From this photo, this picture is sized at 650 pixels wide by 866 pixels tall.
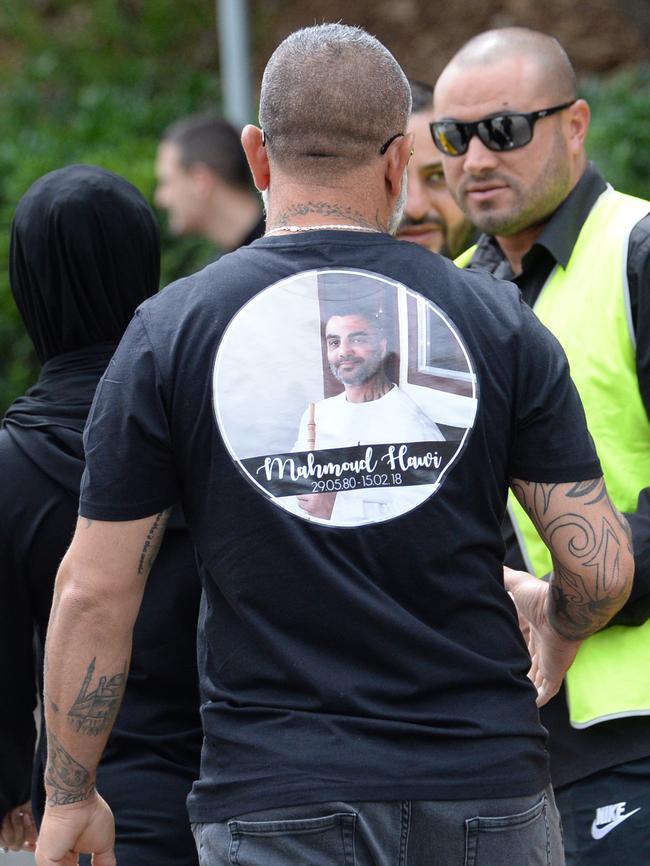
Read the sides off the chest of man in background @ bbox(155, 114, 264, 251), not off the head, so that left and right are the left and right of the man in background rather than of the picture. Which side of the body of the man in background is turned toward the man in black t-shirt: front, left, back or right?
left

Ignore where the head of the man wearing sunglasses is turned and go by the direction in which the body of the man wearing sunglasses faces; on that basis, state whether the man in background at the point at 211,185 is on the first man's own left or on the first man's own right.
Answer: on the first man's own right

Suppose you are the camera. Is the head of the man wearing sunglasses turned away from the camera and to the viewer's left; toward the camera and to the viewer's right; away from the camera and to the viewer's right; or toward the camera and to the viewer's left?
toward the camera and to the viewer's left

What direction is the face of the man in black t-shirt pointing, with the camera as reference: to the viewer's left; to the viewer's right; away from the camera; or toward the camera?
away from the camera

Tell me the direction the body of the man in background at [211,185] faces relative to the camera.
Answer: to the viewer's left

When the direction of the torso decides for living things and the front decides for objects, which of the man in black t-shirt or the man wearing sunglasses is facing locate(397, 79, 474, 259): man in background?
the man in black t-shirt

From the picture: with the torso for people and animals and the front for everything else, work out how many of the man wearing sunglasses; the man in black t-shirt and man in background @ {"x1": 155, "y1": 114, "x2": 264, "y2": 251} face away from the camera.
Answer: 1

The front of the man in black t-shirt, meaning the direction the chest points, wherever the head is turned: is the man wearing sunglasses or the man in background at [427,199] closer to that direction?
the man in background

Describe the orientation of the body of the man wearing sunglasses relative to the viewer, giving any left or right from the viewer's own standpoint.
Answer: facing the viewer and to the left of the viewer

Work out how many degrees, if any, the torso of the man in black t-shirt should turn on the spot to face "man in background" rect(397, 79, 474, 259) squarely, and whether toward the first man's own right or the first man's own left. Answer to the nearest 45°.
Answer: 0° — they already face them

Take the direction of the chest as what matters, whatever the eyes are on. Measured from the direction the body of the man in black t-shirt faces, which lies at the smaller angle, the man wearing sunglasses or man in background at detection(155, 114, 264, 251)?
the man in background

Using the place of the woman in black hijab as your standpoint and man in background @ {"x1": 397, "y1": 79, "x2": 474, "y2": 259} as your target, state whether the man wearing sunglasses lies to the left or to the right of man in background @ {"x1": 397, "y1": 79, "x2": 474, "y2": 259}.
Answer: right

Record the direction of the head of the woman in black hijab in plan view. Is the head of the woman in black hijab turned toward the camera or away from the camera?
away from the camera

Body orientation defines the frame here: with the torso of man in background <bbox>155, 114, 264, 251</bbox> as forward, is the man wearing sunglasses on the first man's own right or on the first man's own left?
on the first man's own left

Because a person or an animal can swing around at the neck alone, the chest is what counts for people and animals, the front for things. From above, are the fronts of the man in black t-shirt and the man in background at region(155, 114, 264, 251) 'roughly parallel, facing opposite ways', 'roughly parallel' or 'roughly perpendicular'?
roughly perpendicular

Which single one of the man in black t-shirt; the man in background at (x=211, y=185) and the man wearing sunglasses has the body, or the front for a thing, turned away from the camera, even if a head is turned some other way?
the man in black t-shirt

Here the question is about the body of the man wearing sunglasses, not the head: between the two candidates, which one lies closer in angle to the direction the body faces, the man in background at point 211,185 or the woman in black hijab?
the woman in black hijab

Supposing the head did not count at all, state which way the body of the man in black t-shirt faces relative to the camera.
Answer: away from the camera
